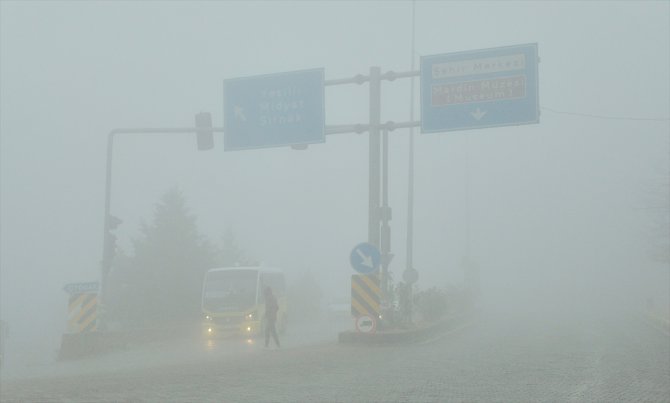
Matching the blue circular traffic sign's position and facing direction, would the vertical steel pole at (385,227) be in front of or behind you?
behind

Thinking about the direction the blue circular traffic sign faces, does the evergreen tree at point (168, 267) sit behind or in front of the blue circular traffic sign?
behind

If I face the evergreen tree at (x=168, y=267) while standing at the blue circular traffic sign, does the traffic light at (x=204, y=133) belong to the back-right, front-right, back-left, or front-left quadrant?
front-left

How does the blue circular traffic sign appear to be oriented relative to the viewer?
toward the camera

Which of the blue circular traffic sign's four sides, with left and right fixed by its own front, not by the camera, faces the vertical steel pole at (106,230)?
right
